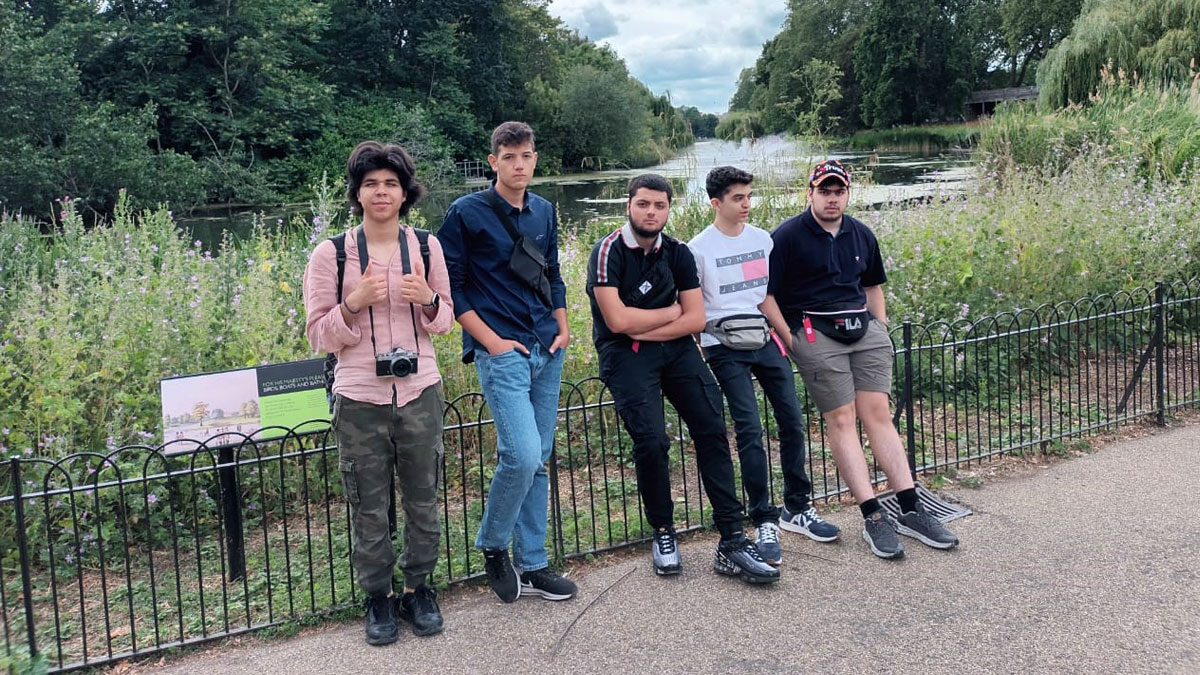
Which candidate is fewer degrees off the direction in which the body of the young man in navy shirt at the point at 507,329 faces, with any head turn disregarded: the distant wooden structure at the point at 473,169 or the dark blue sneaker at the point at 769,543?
the dark blue sneaker

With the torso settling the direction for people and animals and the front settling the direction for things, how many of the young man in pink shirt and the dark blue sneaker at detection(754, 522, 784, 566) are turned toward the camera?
2

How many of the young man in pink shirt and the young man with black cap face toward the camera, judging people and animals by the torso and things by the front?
2

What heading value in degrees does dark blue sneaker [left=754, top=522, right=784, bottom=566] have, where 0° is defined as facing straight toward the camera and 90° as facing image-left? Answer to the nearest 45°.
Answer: approximately 0°

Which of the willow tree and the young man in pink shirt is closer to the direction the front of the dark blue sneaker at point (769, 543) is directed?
the young man in pink shirt

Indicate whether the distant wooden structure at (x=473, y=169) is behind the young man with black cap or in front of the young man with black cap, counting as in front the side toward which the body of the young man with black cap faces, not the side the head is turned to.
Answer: behind

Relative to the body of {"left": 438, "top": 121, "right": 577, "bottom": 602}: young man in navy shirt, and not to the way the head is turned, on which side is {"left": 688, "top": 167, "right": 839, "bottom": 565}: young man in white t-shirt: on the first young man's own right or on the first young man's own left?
on the first young man's own left

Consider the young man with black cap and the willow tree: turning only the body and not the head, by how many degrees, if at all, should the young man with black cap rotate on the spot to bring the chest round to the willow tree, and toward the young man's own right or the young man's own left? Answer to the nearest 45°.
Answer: approximately 180°

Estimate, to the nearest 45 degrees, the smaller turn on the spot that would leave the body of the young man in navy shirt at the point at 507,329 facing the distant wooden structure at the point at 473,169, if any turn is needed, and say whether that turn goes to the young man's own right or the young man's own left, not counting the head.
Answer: approximately 135° to the young man's own left
